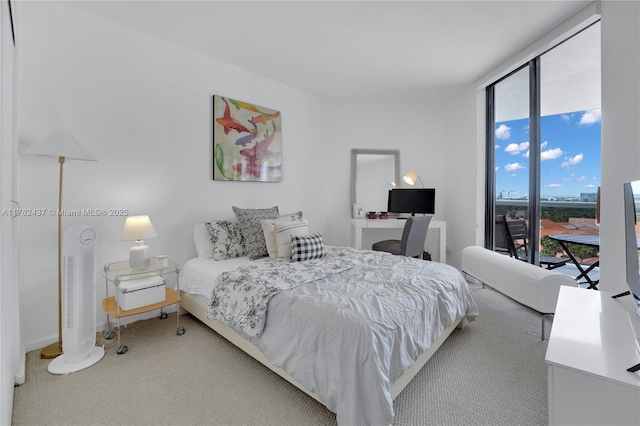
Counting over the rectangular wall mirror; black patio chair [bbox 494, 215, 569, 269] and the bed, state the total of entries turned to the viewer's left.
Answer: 0

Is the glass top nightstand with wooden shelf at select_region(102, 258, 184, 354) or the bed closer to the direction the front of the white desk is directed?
the bed

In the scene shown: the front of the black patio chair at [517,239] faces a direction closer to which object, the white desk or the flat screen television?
the flat screen television

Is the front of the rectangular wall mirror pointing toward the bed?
yes

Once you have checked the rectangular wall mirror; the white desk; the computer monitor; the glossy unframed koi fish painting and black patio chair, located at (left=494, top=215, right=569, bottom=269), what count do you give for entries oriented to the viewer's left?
0

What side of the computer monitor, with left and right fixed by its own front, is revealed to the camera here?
front

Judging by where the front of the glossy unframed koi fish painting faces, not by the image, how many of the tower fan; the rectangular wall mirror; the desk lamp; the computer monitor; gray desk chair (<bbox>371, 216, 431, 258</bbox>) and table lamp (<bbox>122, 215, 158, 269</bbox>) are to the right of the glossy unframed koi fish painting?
2

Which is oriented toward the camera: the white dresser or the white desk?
the white desk

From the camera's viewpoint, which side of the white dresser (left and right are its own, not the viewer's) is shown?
left

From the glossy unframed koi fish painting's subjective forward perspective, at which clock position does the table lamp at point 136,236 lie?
The table lamp is roughly at 3 o'clock from the glossy unframed koi fish painting.

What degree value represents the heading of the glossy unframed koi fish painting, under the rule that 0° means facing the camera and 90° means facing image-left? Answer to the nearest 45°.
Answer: approximately 315°

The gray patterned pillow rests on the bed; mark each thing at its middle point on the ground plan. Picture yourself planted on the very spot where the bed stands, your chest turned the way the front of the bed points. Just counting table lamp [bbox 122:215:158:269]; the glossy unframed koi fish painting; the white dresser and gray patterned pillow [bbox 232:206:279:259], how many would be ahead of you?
1

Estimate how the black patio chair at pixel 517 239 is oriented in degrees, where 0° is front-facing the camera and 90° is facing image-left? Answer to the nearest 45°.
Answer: approximately 315°

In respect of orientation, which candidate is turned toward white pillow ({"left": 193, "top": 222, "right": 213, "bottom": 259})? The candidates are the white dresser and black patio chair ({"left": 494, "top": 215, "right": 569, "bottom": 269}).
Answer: the white dresser

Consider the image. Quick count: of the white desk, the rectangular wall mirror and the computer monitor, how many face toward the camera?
3

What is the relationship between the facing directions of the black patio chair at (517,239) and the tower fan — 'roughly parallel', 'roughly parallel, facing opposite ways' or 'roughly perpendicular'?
roughly perpendicular

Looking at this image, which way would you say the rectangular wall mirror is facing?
toward the camera

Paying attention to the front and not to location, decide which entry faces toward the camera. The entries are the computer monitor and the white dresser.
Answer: the computer monitor

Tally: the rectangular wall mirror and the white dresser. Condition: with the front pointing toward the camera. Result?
1

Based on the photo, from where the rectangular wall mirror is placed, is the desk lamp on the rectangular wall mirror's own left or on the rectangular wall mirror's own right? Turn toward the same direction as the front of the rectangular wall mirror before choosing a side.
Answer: on the rectangular wall mirror's own left
